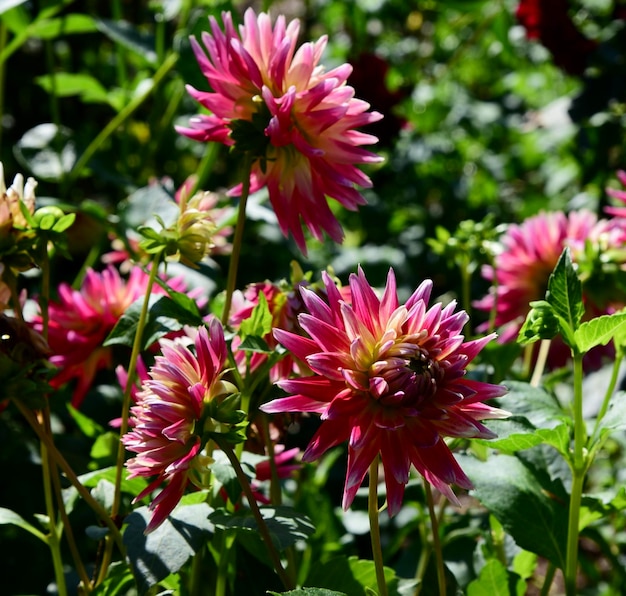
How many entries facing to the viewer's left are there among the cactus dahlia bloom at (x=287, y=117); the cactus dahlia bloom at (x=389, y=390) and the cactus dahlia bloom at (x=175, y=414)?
1

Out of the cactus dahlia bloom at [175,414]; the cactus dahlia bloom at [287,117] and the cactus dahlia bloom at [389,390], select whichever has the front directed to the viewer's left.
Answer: the cactus dahlia bloom at [175,414]

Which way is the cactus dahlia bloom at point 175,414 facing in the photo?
to the viewer's left
